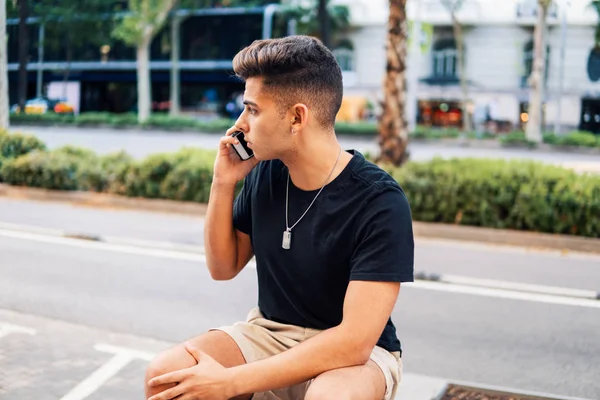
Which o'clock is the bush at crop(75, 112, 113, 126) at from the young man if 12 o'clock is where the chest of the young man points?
The bush is roughly at 4 o'clock from the young man.

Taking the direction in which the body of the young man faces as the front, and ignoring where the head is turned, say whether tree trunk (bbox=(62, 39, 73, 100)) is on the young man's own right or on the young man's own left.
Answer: on the young man's own right

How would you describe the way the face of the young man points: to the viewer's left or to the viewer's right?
to the viewer's left

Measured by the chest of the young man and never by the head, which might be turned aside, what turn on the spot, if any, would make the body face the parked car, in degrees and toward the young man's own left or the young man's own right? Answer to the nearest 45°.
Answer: approximately 135° to the young man's own right

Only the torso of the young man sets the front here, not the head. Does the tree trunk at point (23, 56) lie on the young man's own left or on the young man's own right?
on the young man's own right

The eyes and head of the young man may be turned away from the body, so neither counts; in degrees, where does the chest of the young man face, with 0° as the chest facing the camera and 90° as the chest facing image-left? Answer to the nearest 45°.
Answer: approximately 45°

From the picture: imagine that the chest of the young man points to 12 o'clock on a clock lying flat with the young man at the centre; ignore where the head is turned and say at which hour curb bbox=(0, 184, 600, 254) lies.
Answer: The curb is roughly at 5 o'clock from the young man.

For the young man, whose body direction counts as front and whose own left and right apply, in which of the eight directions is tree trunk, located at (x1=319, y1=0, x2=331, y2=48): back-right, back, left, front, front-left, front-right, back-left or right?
back-right
